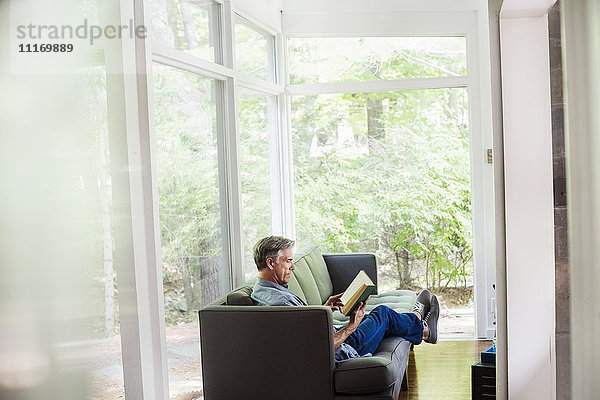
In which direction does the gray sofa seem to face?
to the viewer's right

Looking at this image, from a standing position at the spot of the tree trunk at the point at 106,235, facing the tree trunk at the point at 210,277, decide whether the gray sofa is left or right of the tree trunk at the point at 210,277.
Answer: right

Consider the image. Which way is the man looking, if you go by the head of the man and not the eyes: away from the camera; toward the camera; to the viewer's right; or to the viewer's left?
to the viewer's right

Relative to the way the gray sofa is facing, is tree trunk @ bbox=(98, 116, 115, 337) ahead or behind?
behind

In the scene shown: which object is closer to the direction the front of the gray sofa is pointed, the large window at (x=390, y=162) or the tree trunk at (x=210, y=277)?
the large window

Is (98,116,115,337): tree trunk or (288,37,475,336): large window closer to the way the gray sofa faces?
the large window

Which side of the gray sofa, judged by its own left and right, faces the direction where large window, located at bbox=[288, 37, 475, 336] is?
left
